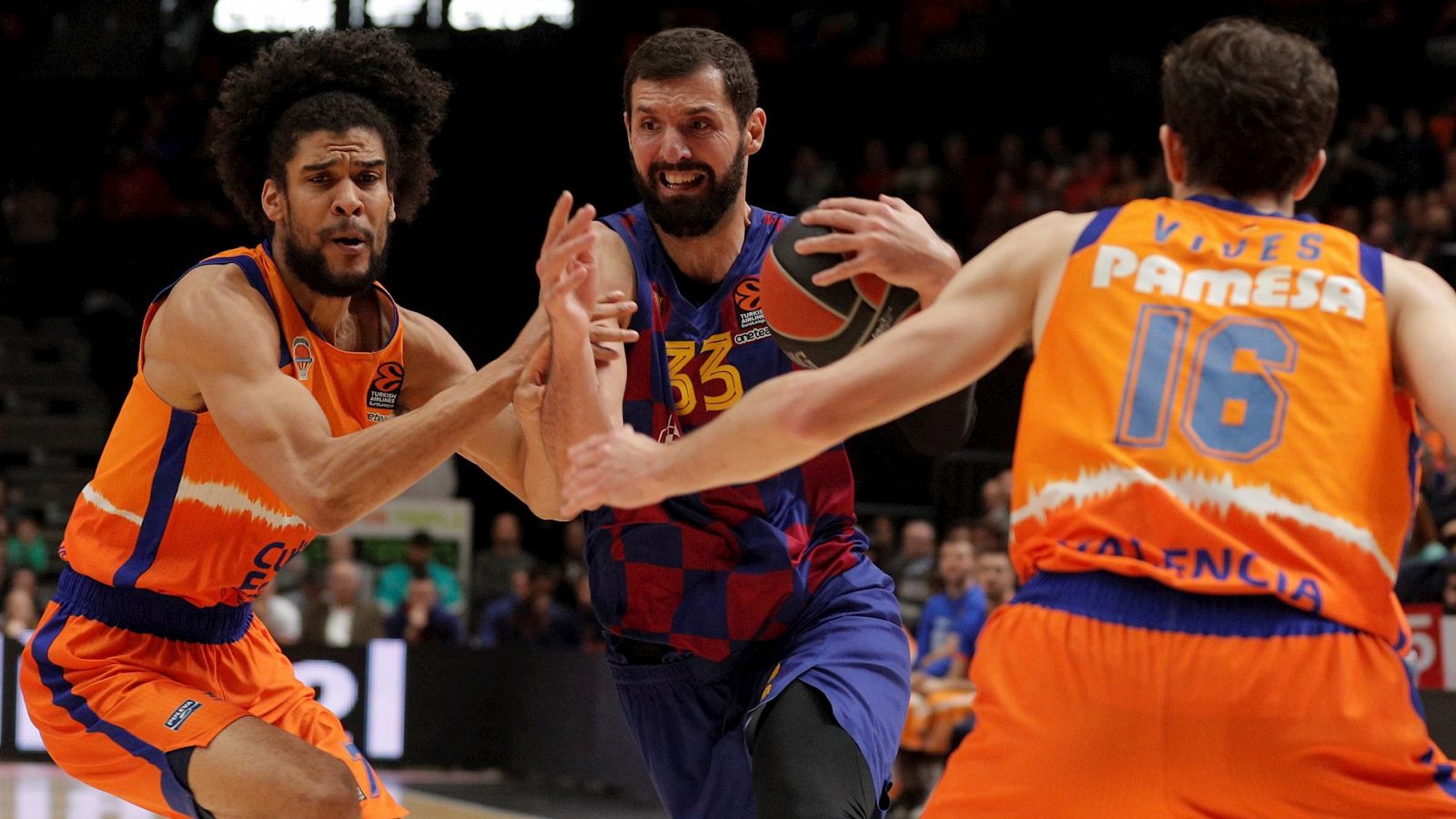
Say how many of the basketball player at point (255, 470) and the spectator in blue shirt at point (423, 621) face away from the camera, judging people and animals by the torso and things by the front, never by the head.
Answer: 0

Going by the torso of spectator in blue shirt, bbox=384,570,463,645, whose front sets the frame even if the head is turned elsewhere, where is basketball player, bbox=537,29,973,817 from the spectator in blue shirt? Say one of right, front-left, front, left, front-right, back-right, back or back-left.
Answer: front

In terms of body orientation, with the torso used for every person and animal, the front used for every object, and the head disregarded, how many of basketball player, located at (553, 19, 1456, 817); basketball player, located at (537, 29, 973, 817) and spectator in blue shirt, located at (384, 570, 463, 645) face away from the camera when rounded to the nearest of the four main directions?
1

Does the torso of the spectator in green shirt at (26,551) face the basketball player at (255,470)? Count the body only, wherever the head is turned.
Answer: yes

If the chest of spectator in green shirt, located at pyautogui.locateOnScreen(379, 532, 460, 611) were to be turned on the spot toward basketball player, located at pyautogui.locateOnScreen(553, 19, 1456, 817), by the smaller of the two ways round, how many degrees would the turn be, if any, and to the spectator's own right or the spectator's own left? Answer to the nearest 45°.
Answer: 0° — they already face them

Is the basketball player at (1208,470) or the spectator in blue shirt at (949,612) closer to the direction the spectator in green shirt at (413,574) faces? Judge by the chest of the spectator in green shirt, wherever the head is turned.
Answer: the basketball player

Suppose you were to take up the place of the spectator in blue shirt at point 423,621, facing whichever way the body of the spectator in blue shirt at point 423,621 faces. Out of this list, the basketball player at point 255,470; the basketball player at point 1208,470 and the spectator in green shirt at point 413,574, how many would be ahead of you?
2

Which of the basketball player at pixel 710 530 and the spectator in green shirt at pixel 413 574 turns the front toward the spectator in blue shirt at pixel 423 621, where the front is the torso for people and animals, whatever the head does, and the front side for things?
the spectator in green shirt

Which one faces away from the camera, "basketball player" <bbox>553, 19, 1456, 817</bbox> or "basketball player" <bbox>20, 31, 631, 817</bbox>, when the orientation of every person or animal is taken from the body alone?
"basketball player" <bbox>553, 19, 1456, 817</bbox>

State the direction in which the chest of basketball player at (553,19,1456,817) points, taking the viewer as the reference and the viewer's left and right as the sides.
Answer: facing away from the viewer

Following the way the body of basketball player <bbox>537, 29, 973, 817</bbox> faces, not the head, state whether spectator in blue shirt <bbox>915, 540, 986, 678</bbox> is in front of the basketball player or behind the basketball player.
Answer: behind

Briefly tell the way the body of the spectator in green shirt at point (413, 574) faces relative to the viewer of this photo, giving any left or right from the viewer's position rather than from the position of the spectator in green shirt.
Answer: facing the viewer

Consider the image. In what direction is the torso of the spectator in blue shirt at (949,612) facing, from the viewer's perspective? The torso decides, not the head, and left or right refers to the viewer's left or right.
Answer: facing the viewer and to the left of the viewer

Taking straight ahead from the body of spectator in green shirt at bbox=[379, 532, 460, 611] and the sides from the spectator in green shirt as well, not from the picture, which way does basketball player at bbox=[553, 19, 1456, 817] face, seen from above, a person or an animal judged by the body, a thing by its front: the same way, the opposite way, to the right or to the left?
the opposite way

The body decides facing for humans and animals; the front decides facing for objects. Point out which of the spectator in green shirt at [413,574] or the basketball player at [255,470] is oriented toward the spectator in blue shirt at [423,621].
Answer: the spectator in green shirt

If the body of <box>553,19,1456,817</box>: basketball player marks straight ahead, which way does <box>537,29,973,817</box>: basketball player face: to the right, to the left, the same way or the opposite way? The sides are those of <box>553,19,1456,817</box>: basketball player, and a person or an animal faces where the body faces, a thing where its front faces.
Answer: the opposite way

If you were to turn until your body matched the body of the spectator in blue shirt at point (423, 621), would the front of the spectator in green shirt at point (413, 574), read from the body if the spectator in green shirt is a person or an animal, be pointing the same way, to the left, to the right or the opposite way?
the same way

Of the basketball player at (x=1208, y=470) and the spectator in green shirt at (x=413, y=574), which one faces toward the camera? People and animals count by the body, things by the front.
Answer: the spectator in green shirt

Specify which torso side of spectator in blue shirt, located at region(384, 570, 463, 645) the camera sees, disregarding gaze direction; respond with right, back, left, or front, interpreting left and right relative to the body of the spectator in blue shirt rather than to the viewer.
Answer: front

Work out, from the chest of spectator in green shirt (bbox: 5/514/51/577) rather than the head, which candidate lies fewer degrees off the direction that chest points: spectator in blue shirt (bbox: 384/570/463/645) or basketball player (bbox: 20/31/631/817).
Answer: the basketball player

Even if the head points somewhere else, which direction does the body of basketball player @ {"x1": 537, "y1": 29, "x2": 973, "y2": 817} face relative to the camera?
toward the camera

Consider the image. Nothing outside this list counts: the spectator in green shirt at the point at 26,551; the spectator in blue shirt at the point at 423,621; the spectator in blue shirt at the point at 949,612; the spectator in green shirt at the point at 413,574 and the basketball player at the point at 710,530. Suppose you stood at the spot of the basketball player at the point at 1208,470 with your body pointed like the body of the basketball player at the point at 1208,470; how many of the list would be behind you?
0

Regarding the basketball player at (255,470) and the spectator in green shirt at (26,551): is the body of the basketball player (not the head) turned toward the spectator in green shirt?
no

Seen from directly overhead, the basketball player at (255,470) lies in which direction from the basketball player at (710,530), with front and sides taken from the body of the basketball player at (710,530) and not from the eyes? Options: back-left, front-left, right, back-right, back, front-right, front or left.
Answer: right

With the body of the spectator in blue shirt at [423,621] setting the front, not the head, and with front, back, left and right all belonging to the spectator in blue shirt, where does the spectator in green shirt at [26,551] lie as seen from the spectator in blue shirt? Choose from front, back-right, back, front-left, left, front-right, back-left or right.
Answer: back-right
